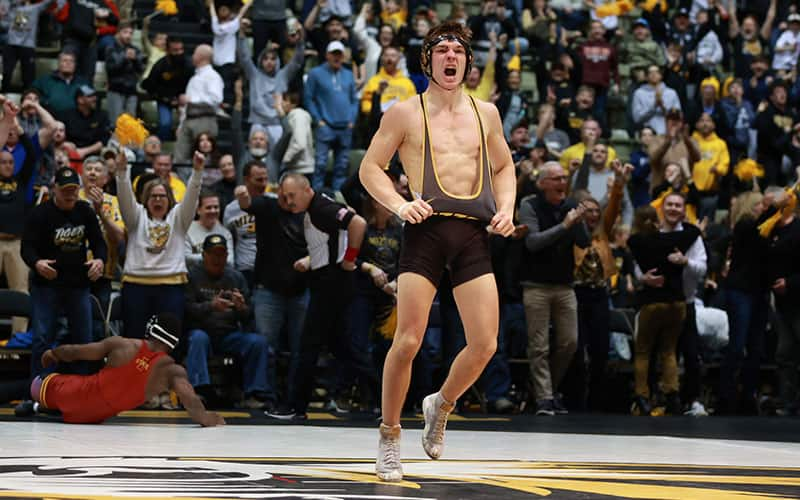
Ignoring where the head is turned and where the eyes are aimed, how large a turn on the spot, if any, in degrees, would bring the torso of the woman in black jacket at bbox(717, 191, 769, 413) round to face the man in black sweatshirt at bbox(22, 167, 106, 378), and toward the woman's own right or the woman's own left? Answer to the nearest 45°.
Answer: approximately 135° to the woman's own right

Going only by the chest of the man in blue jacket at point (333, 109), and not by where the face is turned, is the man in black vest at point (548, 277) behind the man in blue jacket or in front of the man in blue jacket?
in front

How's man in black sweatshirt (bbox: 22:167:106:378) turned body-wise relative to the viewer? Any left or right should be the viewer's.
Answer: facing the viewer

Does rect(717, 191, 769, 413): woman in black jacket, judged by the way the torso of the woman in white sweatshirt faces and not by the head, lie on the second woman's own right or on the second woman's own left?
on the second woman's own left

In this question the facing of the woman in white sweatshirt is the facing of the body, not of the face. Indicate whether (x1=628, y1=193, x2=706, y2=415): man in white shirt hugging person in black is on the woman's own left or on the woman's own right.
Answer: on the woman's own left

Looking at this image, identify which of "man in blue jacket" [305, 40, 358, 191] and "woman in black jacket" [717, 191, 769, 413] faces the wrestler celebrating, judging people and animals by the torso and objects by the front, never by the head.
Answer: the man in blue jacket

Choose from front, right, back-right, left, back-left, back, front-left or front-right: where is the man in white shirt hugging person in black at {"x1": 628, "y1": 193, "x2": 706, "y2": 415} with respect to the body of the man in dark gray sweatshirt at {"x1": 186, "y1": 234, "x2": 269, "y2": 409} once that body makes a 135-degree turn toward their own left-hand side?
front-right

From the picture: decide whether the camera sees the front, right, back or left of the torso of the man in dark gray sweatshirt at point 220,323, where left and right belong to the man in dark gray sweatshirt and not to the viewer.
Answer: front
